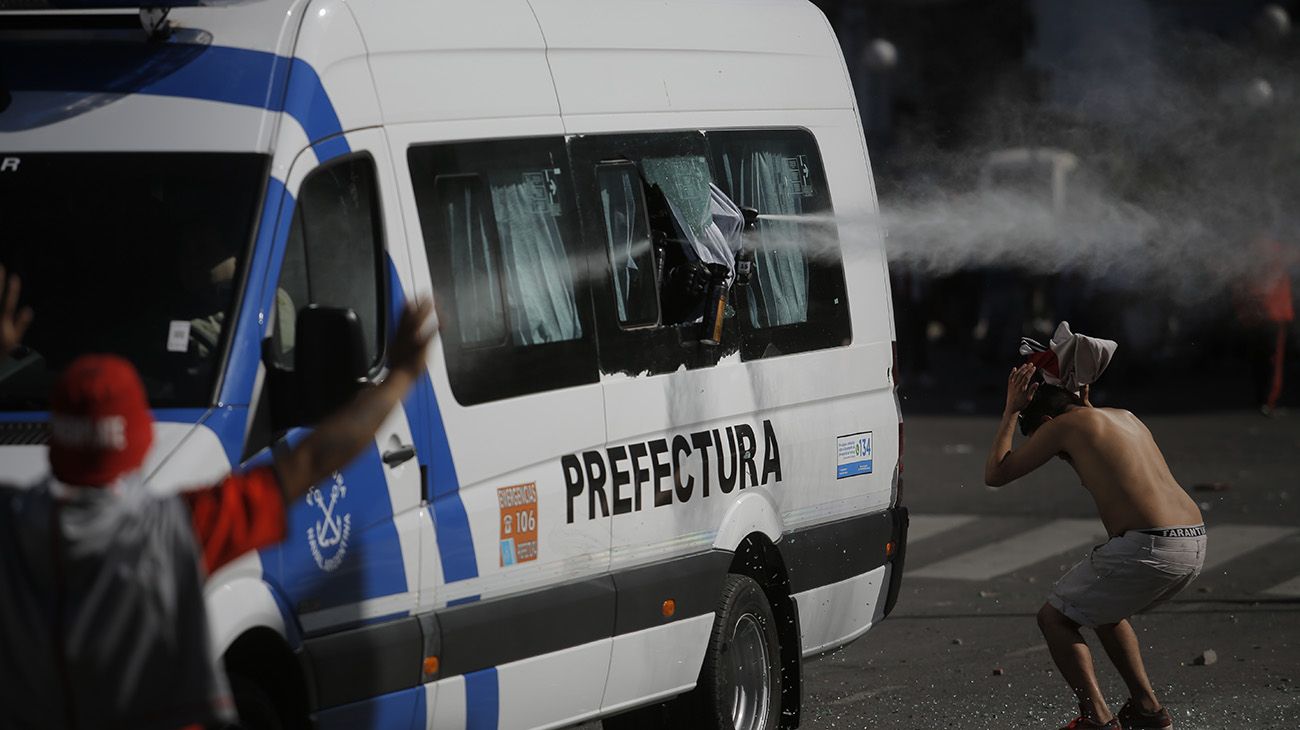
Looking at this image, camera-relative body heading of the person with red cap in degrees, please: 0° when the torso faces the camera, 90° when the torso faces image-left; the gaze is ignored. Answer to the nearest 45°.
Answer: approximately 180°

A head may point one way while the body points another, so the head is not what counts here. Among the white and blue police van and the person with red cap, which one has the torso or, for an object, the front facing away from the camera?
the person with red cap

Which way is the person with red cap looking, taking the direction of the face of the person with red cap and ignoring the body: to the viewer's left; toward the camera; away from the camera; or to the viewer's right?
away from the camera

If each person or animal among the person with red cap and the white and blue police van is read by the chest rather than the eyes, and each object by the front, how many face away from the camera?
1

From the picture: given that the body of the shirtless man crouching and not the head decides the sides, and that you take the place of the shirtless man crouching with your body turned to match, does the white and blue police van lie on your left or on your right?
on your left

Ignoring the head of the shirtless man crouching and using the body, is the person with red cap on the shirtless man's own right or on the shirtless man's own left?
on the shirtless man's own left

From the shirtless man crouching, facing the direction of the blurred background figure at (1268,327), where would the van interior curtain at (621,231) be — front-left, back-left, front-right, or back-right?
back-left

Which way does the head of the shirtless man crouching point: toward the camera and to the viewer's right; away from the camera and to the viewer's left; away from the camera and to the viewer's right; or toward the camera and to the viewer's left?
away from the camera and to the viewer's left

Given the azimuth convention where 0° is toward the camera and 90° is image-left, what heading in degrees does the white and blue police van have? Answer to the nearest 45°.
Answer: approximately 45°

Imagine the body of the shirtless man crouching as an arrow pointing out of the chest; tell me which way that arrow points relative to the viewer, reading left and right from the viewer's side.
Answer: facing away from the viewer and to the left of the viewer
